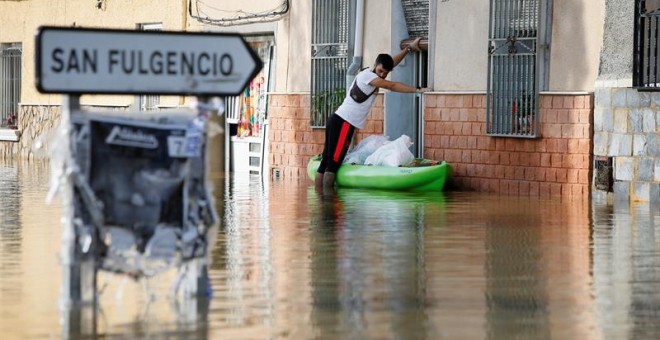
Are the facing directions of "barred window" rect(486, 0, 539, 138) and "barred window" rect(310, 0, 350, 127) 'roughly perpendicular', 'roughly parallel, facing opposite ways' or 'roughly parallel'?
roughly parallel

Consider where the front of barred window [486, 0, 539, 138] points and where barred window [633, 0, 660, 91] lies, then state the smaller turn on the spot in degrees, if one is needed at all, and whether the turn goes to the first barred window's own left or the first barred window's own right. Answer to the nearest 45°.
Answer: approximately 45° to the first barred window's own left

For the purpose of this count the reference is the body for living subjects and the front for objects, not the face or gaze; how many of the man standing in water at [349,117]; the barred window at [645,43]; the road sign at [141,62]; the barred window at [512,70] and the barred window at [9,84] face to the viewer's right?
1

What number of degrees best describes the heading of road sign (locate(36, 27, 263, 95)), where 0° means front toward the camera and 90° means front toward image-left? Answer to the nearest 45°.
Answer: approximately 0°

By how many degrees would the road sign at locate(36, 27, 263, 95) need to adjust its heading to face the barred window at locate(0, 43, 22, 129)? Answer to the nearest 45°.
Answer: approximately 180°

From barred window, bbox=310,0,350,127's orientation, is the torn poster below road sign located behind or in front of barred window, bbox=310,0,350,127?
in front

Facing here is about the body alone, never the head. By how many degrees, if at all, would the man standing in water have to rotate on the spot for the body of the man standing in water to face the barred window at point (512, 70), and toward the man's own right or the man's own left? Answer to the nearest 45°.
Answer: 0° — they already face it

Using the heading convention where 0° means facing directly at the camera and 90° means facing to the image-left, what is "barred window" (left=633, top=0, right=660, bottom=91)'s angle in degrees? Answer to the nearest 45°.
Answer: approximately 0°

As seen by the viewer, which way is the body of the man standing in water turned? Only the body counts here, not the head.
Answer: to the viewer's right

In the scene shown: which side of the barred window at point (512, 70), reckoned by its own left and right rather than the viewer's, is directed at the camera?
front

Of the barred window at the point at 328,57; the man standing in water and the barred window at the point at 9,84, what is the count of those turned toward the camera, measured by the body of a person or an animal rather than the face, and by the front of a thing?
2

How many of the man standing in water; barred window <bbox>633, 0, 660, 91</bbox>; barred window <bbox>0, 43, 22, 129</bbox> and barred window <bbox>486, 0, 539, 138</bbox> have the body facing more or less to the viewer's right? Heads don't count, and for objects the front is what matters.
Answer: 1

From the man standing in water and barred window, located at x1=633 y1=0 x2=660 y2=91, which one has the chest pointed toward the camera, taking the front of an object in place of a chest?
the barred window

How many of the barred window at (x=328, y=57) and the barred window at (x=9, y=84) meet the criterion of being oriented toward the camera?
2

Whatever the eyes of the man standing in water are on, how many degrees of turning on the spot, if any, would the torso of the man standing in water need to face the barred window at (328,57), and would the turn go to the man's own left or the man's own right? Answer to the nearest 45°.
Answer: approximately 90° to the man's own left

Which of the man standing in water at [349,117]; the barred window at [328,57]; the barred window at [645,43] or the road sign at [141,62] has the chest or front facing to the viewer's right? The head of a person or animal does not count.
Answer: the man standing in water

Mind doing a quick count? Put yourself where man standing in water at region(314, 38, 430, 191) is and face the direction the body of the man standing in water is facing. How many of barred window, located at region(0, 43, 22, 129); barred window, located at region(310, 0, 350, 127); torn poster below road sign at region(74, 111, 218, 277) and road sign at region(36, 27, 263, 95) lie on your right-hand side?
2
